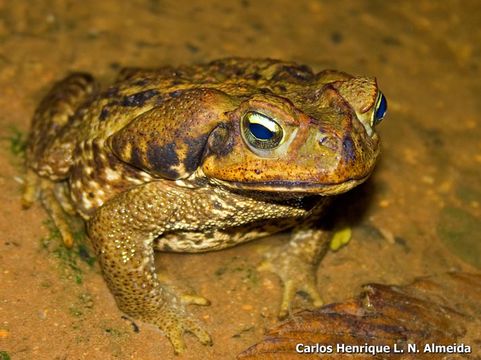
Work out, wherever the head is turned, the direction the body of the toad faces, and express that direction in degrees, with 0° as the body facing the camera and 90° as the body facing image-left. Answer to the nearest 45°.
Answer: approximately 315°
